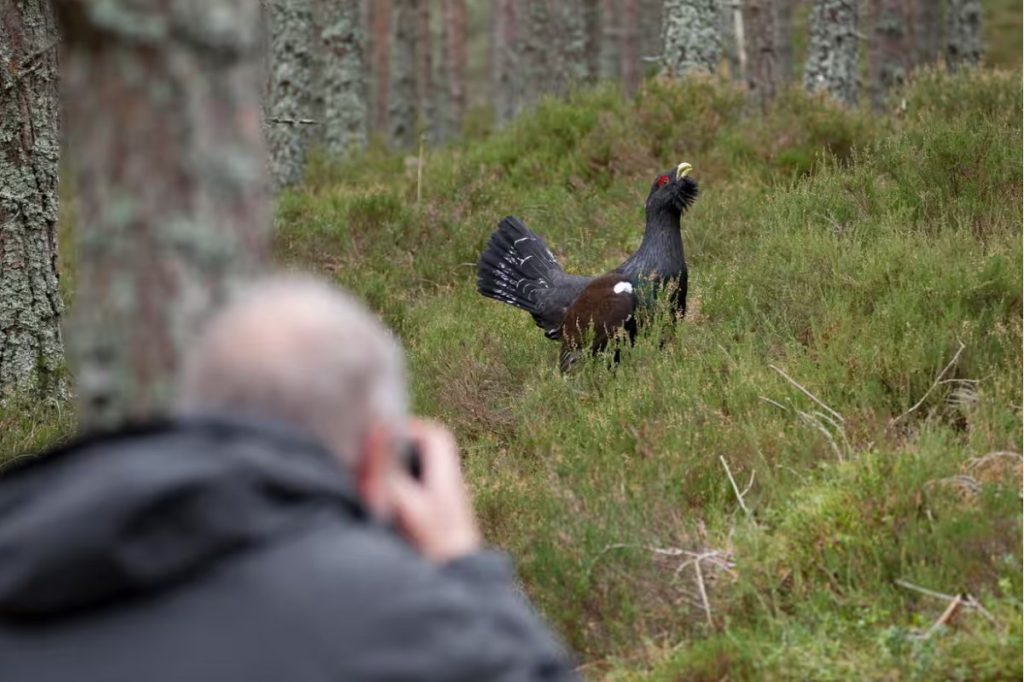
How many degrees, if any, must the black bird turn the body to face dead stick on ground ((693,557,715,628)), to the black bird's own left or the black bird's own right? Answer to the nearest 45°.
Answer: approximately 90° to the black bird's own right

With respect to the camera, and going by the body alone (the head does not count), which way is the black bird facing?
to the viewer's right

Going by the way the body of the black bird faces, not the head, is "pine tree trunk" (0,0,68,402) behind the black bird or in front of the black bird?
behind

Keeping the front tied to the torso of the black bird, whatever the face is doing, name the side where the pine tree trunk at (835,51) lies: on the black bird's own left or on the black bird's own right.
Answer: on the black bird's own left

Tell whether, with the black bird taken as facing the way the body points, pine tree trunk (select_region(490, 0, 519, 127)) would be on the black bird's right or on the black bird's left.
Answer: on the black bird's left

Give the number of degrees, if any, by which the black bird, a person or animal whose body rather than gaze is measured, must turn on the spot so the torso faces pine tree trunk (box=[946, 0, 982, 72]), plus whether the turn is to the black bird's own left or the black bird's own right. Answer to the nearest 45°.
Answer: approximately 45° to the black bird's own left

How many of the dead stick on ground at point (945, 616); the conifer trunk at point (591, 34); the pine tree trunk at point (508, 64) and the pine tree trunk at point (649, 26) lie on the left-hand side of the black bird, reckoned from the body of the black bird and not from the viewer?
3

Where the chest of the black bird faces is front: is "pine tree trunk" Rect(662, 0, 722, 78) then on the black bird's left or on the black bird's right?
on the black bird's left

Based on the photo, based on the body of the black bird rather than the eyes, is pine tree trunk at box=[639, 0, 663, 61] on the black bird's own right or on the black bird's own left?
on the black bird's own left

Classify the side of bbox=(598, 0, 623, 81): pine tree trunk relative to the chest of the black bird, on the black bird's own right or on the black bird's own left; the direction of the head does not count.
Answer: on the black bird's own left

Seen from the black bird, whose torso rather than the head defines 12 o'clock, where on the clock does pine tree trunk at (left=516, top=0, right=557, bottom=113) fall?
The pine tree trunk is roughly at 9 o'clock from the black bird.

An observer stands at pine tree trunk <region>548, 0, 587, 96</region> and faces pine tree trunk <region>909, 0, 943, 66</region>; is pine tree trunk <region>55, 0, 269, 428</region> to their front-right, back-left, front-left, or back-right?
back-right

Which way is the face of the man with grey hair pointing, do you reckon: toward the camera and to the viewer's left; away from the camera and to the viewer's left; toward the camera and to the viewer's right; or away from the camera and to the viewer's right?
away from the camera and to the viewer's right

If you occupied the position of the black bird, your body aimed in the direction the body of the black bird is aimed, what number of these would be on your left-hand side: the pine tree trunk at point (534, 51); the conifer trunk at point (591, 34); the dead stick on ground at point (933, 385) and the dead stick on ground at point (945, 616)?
2
